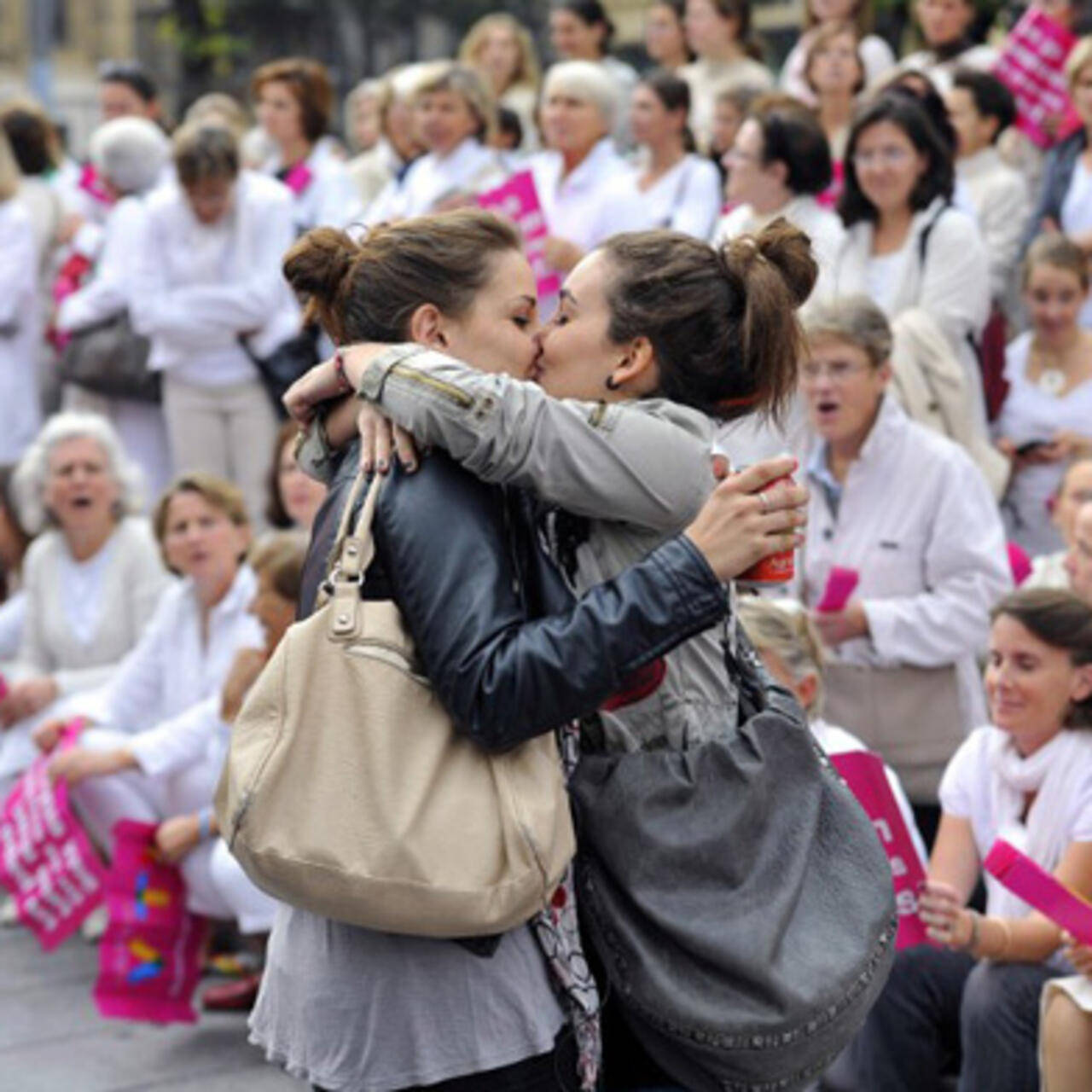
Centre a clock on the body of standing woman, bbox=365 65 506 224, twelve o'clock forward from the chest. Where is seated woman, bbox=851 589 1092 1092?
seated woman, bbox=851 589 1092 1092 is roughly at 10 o'clock from standing woman, bbox=365 65 506 224.

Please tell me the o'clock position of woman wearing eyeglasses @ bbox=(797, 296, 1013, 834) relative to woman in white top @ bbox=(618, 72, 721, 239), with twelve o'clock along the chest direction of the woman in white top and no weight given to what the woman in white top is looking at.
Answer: The woman wearing eyeglasses is roughly at 10 o'clock from the woman in white top.

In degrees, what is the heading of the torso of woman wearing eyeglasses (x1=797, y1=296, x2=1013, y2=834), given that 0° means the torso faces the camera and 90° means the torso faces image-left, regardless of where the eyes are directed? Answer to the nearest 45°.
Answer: approximately 45°
